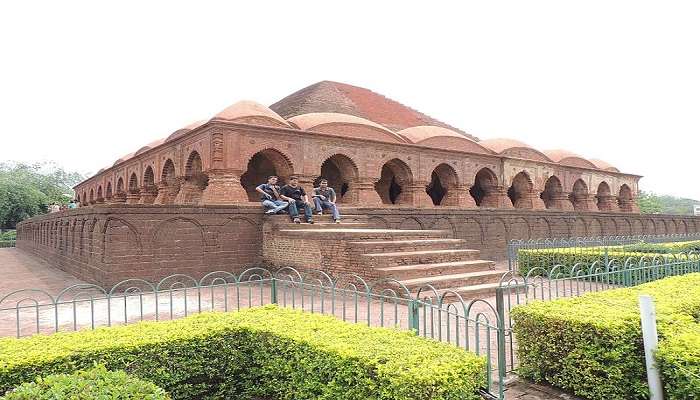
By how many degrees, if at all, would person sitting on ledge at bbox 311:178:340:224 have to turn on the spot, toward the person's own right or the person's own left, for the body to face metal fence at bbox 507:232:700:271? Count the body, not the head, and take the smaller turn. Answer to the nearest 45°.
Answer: approximately 90° to the person's own left

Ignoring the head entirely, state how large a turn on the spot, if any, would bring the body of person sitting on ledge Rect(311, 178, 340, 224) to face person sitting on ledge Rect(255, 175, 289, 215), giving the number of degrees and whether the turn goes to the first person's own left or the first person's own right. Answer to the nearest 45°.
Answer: approximately 45° to the first person's own right

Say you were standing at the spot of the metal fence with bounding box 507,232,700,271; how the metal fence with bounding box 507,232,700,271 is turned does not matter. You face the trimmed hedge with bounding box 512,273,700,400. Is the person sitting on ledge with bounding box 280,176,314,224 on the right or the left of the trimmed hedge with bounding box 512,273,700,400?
right

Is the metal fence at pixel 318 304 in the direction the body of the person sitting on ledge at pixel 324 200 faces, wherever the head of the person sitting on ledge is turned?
yes

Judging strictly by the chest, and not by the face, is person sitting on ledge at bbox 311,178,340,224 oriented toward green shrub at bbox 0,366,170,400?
yes

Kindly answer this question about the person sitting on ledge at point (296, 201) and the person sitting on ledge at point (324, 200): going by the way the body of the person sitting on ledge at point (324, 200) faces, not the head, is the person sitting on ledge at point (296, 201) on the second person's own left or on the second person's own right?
on the second person's own right

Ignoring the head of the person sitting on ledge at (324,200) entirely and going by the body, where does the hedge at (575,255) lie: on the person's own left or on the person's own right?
on the person's own left

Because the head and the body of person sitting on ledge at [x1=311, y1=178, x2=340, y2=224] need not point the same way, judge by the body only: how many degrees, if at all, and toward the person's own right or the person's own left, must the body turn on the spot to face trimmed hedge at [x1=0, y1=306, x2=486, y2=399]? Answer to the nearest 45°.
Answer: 0° — they already face it

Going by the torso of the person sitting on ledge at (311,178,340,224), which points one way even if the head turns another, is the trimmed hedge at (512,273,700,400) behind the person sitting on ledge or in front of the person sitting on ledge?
in front

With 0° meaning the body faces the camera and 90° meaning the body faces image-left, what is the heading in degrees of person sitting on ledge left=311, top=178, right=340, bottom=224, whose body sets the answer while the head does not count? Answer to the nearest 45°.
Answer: approximately 0°
